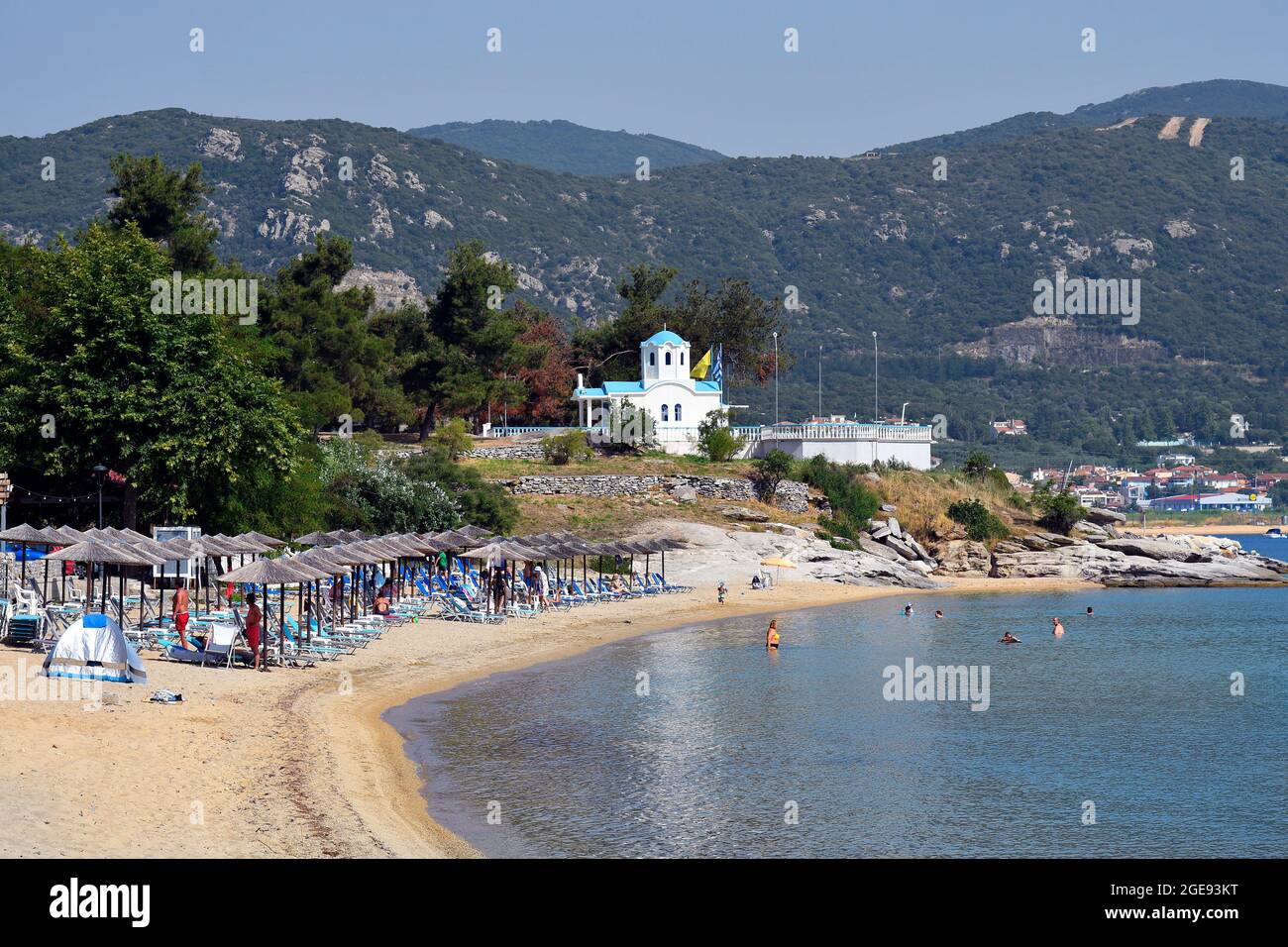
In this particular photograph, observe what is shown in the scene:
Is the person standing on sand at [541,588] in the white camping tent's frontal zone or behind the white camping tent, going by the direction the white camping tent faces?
behind

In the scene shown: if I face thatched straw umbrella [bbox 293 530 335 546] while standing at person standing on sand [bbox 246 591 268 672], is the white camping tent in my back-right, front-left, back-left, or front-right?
back-left

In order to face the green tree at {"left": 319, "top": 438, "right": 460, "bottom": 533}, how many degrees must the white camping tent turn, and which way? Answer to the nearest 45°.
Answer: approximately 180°

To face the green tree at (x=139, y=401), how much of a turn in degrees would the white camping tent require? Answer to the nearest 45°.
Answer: approximately 180°
